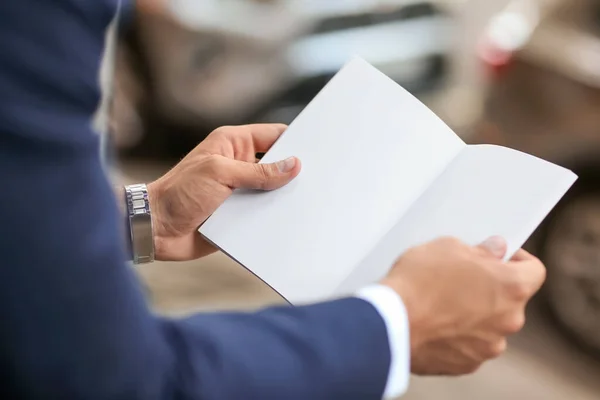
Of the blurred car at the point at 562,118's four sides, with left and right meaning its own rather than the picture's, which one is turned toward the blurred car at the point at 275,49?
back

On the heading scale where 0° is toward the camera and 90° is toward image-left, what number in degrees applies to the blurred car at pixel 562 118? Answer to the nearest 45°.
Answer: approximately 315°
